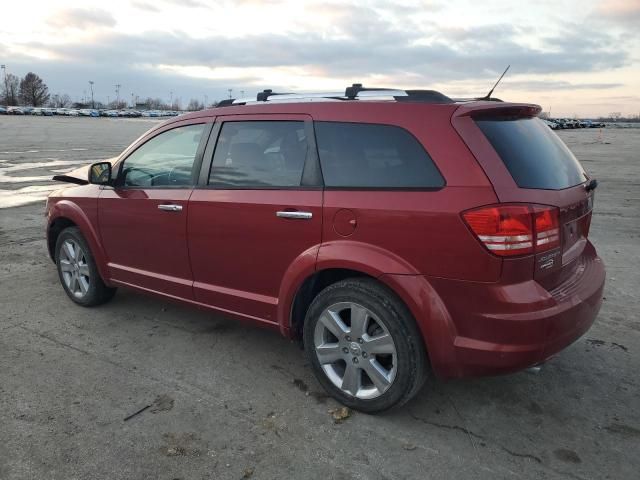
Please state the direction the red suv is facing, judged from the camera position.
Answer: facing away from the viewer and to the left of the viewer
